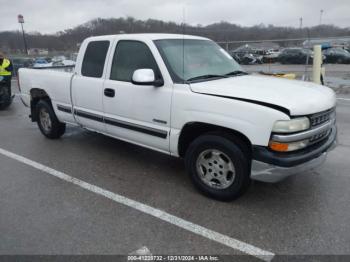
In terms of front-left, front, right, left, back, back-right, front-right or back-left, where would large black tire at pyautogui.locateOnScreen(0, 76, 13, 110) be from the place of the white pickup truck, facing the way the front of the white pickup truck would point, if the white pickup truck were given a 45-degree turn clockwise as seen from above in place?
back-right

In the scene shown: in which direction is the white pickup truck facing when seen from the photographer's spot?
facing the viewer and to the right of the viewer

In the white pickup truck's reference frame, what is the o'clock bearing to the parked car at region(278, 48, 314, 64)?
The parked car is roughly at 8 o'clock from the white pickup truck.

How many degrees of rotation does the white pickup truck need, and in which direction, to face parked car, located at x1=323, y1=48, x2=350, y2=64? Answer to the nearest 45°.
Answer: approximately 90° to its left
